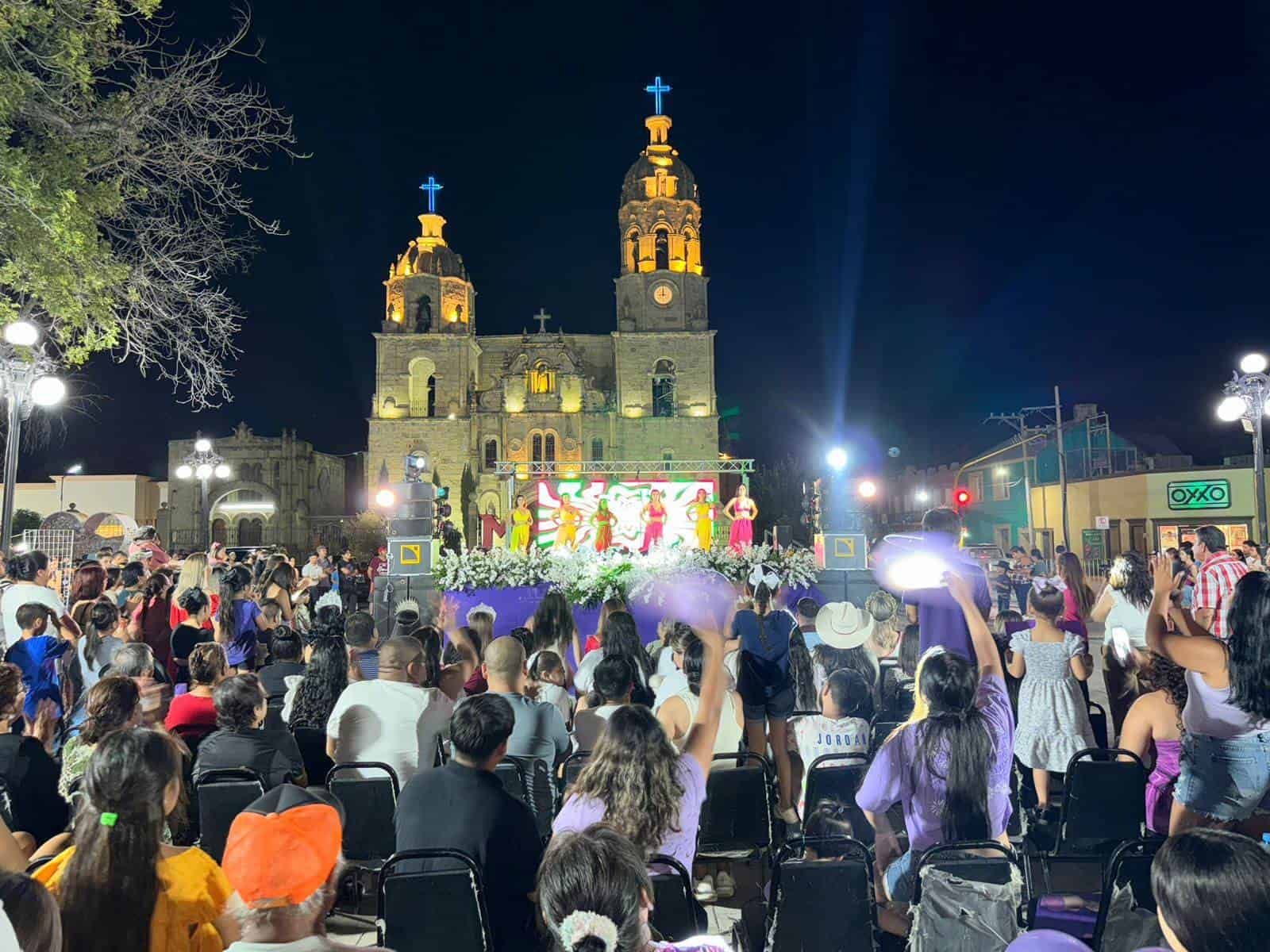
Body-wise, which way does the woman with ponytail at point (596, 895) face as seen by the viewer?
away from the camera

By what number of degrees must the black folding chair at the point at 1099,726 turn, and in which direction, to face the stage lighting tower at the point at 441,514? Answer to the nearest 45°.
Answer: approximately 45° to its left

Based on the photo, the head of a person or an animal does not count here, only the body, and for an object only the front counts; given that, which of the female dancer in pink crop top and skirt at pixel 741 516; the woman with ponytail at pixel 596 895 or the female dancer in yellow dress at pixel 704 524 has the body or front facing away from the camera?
the woman with ponytail

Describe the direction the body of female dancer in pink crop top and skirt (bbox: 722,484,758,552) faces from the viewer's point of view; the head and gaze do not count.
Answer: toward the camera

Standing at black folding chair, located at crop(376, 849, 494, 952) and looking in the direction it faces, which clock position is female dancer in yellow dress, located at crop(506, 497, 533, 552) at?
The female dancer in yellow dress is roughly at 12 o'clock from the black folding chair.

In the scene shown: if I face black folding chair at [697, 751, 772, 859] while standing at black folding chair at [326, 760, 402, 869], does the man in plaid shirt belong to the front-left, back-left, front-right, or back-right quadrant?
front-left

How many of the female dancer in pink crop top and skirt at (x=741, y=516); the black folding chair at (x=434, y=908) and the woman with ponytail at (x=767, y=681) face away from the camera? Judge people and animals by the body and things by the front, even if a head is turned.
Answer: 2

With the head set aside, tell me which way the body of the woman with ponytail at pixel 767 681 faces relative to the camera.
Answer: away from the camera

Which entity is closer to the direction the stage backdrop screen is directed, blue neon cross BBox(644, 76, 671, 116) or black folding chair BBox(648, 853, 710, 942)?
the black folding chair

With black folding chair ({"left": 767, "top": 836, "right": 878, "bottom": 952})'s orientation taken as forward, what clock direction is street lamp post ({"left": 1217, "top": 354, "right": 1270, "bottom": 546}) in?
The street lamp post is roughly at 1 o'clock from the black folding chair.

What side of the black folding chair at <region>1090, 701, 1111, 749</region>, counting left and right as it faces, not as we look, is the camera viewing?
back

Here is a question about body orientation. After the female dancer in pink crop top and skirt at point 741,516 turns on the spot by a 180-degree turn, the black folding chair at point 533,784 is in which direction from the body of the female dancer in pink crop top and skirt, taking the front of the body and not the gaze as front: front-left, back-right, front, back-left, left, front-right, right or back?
back

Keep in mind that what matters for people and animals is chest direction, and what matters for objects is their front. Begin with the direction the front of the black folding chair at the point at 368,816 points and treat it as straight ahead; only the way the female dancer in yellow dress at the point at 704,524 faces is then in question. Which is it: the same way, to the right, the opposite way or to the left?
the opposite way

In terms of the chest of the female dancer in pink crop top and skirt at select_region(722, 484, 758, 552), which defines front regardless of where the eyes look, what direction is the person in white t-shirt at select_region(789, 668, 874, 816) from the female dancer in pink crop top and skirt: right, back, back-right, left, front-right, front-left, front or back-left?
front

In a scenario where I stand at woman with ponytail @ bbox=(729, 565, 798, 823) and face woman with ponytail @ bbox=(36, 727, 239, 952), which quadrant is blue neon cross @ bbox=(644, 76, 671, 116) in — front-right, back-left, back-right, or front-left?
back-right

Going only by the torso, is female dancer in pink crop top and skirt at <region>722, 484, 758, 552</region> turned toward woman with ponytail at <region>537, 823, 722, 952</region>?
yes

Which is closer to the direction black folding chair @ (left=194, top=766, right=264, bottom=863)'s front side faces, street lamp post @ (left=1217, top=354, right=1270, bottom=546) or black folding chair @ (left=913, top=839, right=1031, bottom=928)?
the street lamp post

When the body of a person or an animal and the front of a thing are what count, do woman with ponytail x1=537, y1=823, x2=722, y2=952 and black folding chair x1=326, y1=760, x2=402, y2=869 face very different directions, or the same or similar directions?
same or similar directions
